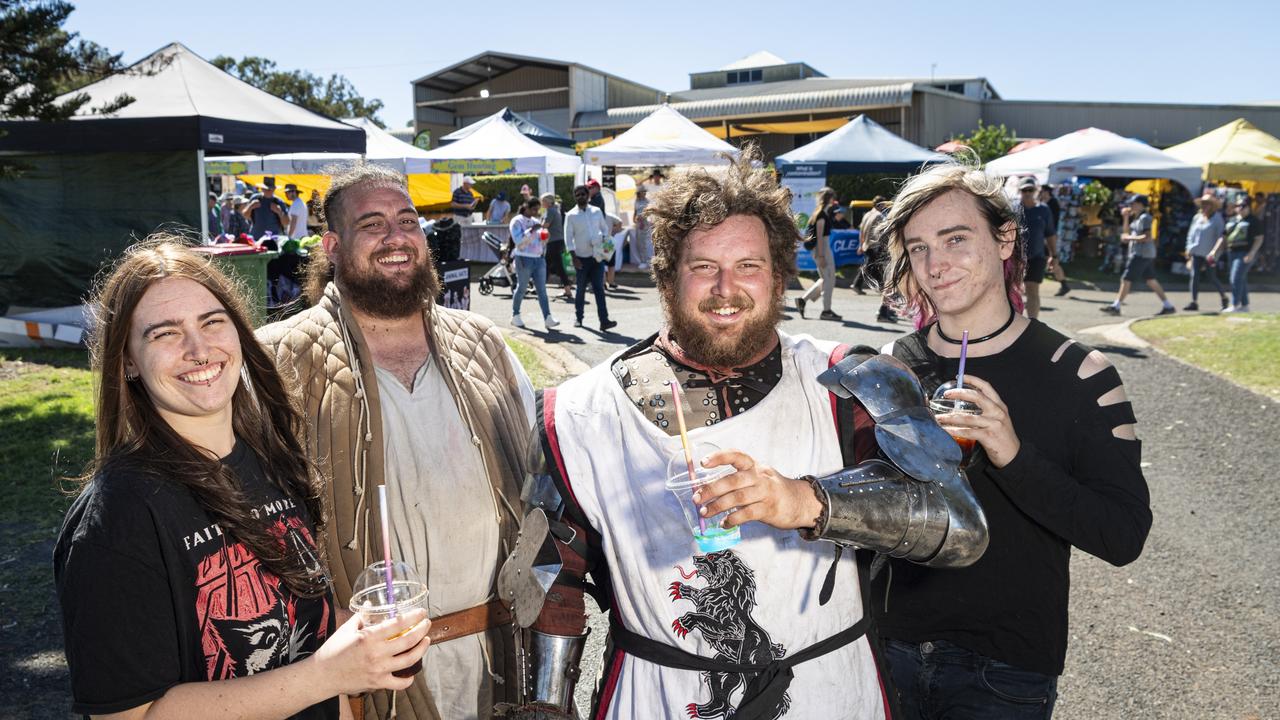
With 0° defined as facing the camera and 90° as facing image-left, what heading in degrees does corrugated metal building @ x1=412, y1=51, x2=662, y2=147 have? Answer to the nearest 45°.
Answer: approximately 45°

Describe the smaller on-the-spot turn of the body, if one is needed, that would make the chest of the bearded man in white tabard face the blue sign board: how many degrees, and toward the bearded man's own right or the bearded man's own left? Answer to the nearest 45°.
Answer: approximately 180°

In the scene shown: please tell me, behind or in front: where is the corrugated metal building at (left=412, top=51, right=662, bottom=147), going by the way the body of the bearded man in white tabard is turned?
behind

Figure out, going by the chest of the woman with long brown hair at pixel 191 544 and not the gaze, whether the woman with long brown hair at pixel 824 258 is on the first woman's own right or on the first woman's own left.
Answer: on the first woman's own left
